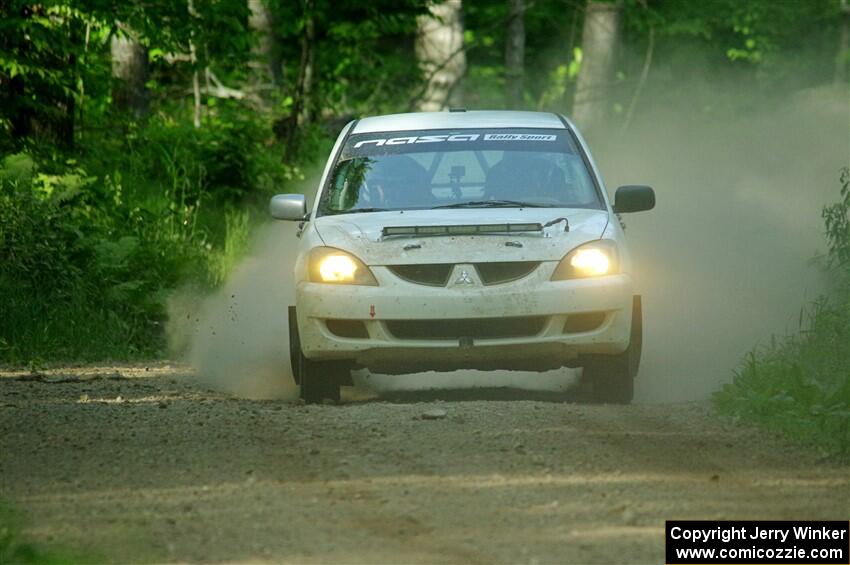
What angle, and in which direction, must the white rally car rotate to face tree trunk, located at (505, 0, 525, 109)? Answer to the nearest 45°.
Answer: approximately 180°

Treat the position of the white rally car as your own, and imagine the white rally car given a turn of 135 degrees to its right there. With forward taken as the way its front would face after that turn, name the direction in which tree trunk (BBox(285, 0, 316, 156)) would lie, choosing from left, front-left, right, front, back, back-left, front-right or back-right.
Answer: front-right

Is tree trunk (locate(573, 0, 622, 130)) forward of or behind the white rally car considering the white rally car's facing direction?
behind

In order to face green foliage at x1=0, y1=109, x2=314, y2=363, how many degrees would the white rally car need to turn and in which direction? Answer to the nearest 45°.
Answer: approximately 135° to its right

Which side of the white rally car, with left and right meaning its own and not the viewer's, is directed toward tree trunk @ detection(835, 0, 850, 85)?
back

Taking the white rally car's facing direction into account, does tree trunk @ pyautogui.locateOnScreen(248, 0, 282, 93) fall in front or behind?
behind

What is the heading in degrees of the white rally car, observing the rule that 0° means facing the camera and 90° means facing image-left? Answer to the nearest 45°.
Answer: approximately 0°

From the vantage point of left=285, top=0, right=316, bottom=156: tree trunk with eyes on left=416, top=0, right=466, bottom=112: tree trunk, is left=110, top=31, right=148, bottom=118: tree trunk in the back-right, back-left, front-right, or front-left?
back-left

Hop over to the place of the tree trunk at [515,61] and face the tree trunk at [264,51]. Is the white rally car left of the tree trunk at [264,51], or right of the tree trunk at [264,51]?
left

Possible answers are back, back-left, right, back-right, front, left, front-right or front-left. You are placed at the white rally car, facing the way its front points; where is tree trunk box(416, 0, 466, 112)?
back
